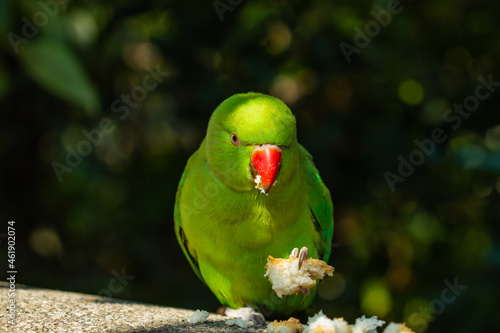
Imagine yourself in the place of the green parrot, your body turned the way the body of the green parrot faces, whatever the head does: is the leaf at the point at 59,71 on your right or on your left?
on your right

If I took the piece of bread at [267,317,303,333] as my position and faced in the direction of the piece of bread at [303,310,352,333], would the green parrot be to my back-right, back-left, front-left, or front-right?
back-left

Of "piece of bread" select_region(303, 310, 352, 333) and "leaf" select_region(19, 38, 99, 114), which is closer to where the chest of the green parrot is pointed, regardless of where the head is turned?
the piece of bread

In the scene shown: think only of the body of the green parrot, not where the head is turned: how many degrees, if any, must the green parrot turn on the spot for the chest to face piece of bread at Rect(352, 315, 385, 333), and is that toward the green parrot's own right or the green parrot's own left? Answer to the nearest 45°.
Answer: approximately 45° to the green parrot's own left

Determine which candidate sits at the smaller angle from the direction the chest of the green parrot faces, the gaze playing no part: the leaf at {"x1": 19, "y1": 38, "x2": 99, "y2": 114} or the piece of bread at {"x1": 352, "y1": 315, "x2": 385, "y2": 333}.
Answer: the piece of bread

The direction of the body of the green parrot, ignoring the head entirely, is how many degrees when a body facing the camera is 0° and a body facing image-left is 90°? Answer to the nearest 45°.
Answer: approximately 0°
